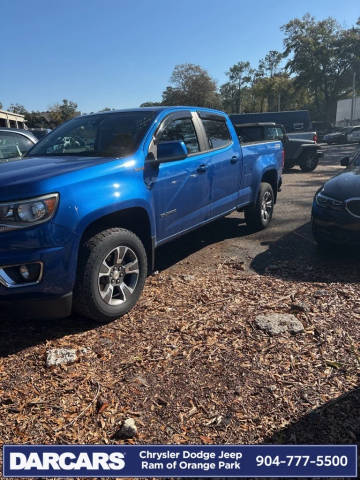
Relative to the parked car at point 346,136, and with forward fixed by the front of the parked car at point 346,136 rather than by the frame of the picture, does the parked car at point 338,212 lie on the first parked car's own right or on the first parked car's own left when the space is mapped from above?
on the first parked car's own left

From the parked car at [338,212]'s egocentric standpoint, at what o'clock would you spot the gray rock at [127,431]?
The gray rock is roughly at 11 o'clock from the parked car.

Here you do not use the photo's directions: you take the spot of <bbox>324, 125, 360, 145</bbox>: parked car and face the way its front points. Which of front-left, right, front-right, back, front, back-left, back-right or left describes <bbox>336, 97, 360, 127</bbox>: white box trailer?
right

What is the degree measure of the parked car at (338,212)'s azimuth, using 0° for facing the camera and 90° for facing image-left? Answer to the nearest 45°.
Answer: approximately 45°

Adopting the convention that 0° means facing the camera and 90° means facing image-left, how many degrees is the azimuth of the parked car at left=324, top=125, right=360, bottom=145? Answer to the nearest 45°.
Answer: approximately 90°

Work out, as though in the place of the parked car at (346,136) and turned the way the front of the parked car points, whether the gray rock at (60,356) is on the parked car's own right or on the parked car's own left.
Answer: on the parked car's own left

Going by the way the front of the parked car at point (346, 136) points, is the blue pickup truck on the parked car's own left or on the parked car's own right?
on the parked car's own left

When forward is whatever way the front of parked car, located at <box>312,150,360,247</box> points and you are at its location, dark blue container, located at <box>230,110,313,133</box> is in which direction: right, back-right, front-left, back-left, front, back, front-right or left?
back-right
